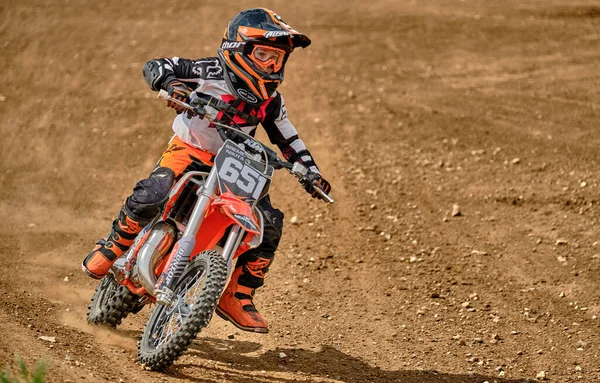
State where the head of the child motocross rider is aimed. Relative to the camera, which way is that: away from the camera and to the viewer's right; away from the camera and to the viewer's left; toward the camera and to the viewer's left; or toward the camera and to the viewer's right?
toward the camera and to the viewer's right

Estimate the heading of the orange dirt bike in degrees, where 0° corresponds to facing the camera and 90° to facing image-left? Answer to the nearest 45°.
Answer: approximately 315°
